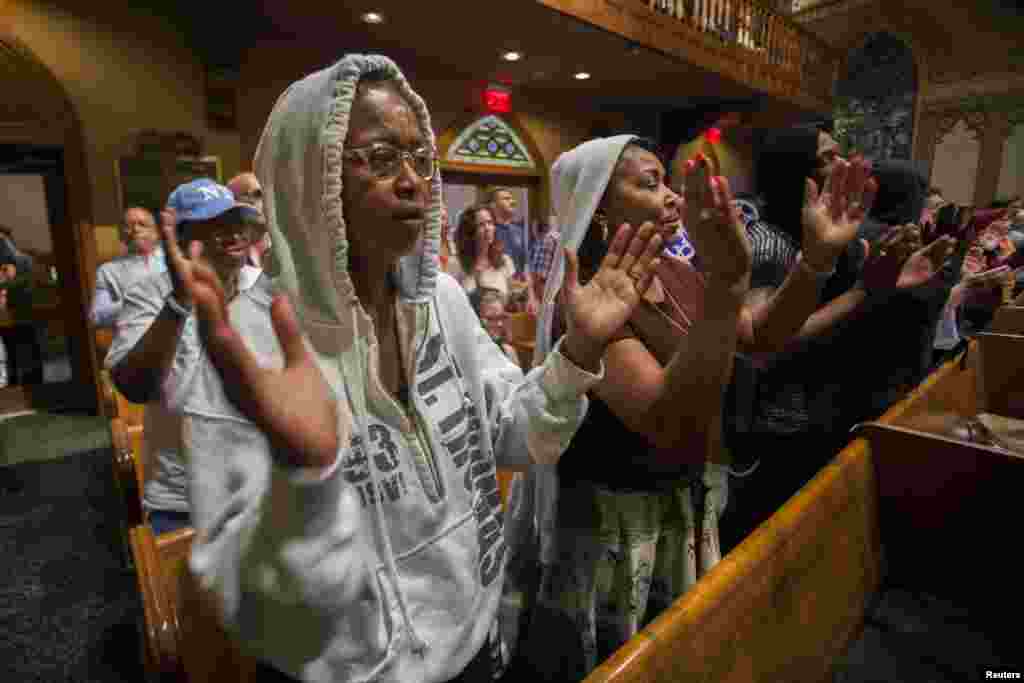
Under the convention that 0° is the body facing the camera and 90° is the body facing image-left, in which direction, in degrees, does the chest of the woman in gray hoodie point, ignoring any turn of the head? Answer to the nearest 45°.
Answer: approximately 315°

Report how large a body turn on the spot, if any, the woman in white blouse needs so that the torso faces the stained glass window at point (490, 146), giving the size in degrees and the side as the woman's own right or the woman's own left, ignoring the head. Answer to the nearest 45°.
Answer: approximately 135° to the woman's own left

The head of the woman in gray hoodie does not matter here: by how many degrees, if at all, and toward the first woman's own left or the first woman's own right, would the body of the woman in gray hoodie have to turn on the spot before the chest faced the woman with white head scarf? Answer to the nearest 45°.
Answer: approximately 90° to the first woman's own left

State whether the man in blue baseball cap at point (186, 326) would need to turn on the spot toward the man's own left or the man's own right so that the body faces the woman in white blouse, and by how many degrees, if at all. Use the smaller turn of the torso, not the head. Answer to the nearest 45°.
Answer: approximately 90° to the man's own left

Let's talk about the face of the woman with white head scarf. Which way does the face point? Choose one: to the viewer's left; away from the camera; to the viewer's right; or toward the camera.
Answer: to the viewer's right
